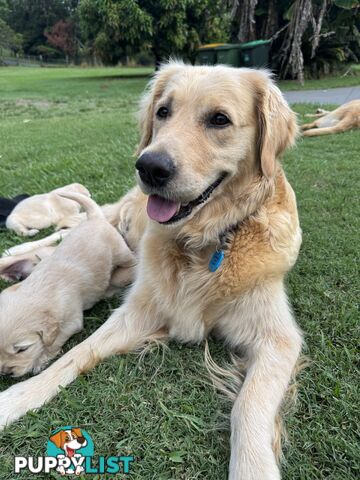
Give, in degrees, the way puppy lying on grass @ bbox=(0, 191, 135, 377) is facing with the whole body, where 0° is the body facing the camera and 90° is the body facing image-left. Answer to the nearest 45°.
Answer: approximately 45°

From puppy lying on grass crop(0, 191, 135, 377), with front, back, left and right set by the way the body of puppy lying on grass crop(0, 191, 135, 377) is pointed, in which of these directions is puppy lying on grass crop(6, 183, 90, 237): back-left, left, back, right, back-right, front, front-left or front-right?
back-right

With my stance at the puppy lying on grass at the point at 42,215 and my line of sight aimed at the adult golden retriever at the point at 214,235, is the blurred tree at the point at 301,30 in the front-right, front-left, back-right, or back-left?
back-left

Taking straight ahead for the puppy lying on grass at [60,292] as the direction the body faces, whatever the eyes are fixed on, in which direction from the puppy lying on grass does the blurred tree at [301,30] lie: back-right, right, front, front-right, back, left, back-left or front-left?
back

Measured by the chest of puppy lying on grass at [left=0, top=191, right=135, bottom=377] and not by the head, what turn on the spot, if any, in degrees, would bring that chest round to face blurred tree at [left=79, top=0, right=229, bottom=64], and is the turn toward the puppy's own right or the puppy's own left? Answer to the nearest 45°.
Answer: approximately 135° to the puppy's own right

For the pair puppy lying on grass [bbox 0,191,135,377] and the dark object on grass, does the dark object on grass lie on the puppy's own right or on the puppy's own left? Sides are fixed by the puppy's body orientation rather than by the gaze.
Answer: on the puppy's own right

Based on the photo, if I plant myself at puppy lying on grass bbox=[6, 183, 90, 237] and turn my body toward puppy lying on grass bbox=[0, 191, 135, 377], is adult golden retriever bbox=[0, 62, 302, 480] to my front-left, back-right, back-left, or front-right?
front-left
